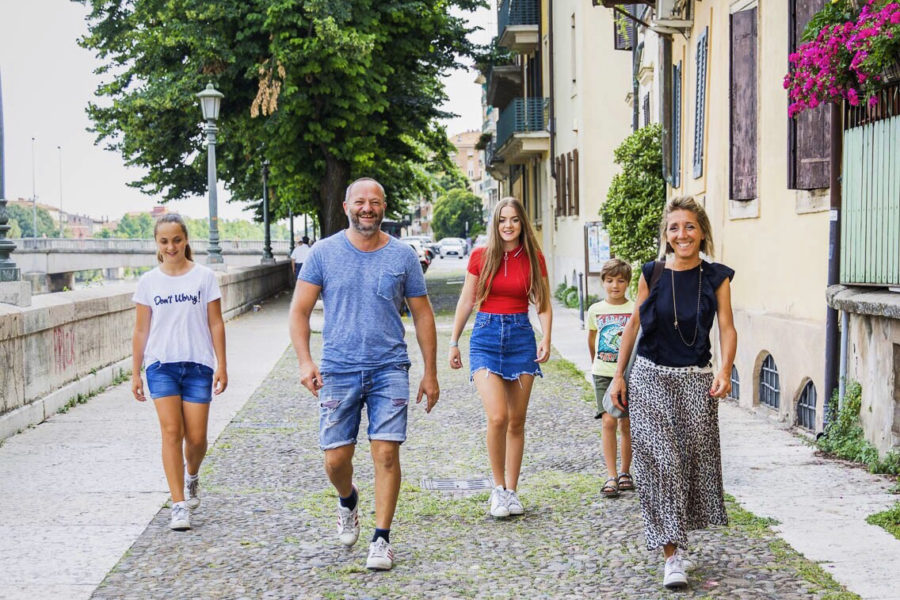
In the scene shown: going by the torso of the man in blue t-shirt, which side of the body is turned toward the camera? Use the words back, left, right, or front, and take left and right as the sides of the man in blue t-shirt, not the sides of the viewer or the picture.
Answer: front

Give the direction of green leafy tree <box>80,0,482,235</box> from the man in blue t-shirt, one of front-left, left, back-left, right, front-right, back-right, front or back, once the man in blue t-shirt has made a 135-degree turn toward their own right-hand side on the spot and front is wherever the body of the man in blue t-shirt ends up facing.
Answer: front-right

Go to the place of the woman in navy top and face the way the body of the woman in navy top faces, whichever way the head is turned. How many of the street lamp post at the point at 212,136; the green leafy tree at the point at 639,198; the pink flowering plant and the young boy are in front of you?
0

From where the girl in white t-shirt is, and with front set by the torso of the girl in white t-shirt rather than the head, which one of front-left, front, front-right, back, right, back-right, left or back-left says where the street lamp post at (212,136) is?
back

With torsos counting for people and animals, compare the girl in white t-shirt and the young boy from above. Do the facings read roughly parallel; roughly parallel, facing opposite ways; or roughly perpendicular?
roughly parallel

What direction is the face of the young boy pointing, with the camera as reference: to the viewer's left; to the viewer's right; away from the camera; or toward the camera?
toward the camera

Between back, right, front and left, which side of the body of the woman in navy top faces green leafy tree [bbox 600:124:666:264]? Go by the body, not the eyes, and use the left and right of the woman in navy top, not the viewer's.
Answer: back

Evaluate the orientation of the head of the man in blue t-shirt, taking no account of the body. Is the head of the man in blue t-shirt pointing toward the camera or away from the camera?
toward the camera

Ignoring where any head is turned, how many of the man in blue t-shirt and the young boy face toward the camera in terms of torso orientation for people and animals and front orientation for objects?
2

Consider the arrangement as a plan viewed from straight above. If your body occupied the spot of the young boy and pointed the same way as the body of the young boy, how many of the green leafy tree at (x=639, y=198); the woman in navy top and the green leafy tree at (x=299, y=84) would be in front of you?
1

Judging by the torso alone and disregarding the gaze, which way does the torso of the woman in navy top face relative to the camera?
toward the camera

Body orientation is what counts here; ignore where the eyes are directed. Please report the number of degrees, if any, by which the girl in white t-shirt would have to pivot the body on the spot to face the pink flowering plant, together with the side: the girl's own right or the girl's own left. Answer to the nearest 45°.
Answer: approximately 90° to the girl's own left

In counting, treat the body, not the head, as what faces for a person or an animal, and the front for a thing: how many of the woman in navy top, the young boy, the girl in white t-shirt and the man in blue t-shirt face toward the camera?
4

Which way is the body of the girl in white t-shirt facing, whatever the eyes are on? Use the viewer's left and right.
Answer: facing the viewer

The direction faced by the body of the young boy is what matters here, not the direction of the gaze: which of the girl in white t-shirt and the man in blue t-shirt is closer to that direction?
the man in blue t-shirt

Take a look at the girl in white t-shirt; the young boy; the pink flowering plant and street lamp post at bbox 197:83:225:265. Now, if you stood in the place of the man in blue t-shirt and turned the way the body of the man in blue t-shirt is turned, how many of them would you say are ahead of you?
0

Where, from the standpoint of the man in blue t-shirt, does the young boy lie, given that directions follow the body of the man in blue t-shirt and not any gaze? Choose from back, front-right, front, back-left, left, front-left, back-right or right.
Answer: back-left

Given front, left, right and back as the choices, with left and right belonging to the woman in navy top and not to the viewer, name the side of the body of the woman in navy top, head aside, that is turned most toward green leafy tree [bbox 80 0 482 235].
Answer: back

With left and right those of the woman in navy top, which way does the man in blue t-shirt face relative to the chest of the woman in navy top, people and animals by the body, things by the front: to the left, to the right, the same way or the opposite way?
the same way

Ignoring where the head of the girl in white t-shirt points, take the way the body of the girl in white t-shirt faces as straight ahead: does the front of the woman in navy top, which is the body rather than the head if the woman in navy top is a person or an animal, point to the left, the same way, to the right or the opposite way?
the same way

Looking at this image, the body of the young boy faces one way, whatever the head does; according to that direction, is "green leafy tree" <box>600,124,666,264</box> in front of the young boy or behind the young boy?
behind
